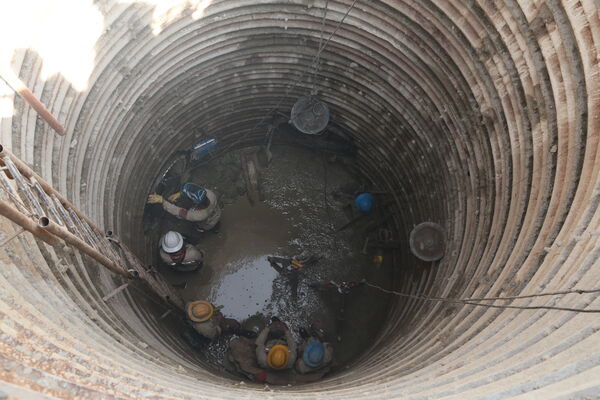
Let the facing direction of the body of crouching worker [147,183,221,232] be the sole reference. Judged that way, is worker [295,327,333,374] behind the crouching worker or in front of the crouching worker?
behind

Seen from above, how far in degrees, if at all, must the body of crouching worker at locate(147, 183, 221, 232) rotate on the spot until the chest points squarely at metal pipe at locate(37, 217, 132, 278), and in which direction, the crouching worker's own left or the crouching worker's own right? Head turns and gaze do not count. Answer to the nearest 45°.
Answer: approximately 90° to the crouching worker's own left

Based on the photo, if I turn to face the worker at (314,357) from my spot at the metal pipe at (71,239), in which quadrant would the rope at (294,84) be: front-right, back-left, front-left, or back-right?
front-left

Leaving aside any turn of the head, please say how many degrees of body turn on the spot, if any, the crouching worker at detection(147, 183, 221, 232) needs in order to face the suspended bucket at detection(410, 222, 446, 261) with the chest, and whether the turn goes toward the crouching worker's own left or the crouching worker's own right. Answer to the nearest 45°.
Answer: approximately 135° to the crouching worker's own left

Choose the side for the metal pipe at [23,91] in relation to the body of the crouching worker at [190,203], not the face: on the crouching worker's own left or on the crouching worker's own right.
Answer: on the crouching worker's own left

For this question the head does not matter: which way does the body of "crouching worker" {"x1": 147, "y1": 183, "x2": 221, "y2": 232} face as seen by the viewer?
to the viewer's left

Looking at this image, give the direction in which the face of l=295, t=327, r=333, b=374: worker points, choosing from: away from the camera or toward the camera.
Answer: away from the camera

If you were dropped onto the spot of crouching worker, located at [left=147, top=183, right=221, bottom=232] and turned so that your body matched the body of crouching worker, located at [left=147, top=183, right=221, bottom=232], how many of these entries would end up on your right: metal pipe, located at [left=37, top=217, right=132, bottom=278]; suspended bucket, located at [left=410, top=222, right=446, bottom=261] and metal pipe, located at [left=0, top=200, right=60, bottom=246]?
0

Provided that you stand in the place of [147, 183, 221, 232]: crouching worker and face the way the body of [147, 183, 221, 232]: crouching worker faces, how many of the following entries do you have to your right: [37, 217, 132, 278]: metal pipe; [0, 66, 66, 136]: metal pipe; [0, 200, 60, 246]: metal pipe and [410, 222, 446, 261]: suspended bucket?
0
